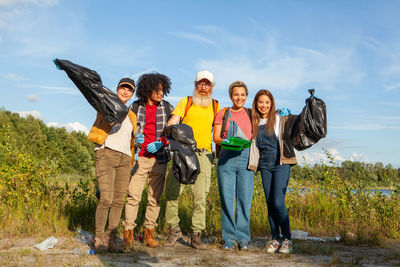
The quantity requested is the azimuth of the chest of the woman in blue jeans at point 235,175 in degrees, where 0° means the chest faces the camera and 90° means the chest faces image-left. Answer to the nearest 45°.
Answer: approximately 0°

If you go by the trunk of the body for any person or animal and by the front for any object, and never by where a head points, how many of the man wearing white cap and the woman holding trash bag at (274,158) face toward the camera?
2

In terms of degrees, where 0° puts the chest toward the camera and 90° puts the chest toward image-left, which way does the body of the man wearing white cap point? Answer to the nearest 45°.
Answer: approximately 0°

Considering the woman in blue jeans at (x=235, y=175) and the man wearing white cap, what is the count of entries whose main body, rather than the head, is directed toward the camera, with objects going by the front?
2

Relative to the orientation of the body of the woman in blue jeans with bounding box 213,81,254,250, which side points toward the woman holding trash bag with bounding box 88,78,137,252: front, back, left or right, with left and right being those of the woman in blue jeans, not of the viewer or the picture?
right

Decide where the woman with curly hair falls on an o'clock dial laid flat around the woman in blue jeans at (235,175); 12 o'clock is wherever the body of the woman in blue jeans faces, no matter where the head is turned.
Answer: The woman with curly hair is roughly at 3 o'clock from the woman in blue jeans.

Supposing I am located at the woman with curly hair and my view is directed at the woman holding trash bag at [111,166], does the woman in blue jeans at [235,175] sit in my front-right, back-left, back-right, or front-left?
back-left
